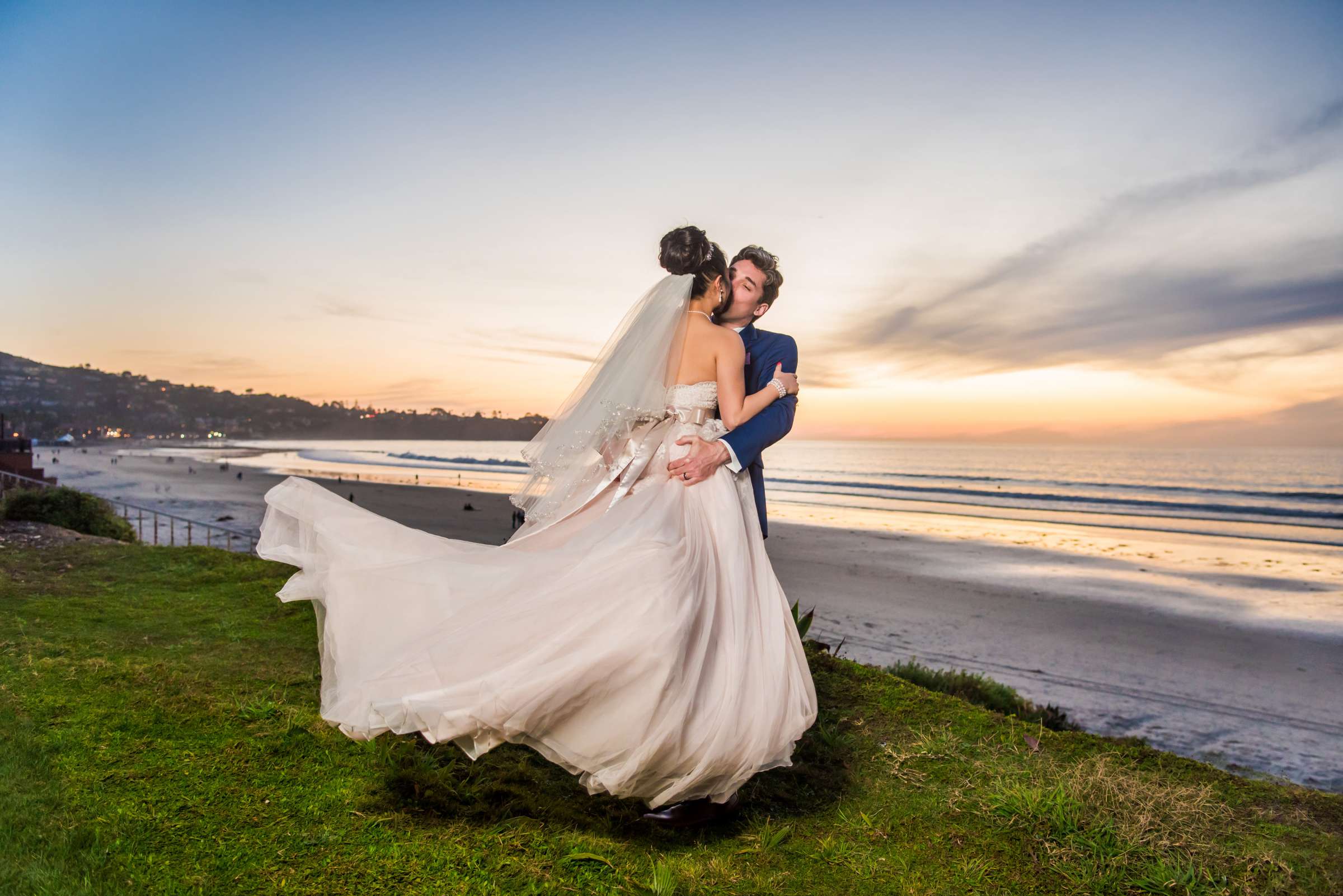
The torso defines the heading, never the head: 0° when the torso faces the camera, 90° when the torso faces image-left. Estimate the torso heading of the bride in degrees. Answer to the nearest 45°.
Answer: approximately 225°

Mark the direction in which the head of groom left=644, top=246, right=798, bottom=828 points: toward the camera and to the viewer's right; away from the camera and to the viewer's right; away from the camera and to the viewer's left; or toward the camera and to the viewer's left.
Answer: toward the camera and to the viewer's left

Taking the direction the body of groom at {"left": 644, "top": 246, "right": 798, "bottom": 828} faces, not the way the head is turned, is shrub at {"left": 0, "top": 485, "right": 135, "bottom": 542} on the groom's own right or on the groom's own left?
on the groom's own right

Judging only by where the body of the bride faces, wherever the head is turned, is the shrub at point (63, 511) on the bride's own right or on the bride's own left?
on the bride's own left

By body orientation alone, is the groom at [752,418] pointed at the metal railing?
no

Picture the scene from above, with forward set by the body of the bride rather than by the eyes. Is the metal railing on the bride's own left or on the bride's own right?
on the bride's own left

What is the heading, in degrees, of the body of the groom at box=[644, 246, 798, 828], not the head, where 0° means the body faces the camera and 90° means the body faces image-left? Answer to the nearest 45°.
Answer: approximately 45°

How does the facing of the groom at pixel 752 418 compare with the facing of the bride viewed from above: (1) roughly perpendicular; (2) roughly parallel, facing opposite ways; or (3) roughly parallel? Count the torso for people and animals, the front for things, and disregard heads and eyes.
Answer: roughly parallel, facing opposite ways
